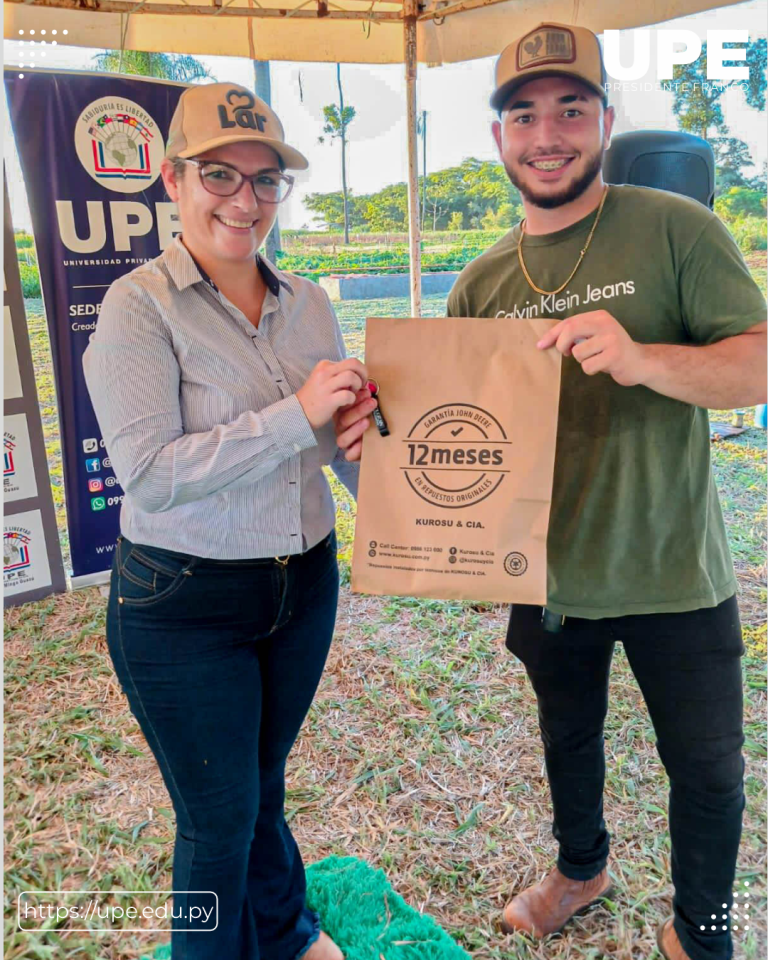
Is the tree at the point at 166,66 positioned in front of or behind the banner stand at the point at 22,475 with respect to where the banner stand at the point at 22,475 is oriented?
behind

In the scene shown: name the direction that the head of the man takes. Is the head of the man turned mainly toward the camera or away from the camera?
toward the camera

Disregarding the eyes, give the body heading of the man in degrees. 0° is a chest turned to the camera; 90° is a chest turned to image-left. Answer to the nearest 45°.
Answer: approximately 45°

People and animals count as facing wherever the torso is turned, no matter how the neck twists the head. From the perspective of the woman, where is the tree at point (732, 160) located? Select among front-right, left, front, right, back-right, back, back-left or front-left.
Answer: left

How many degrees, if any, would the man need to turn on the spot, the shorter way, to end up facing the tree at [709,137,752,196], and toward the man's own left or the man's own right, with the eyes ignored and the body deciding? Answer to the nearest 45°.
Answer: approximately 135° to the man's own right

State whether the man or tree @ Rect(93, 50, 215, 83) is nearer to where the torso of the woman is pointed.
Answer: the man

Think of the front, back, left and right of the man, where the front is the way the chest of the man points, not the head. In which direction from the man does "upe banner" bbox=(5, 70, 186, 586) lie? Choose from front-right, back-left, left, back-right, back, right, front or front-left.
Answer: right

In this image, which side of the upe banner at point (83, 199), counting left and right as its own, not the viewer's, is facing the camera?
front
